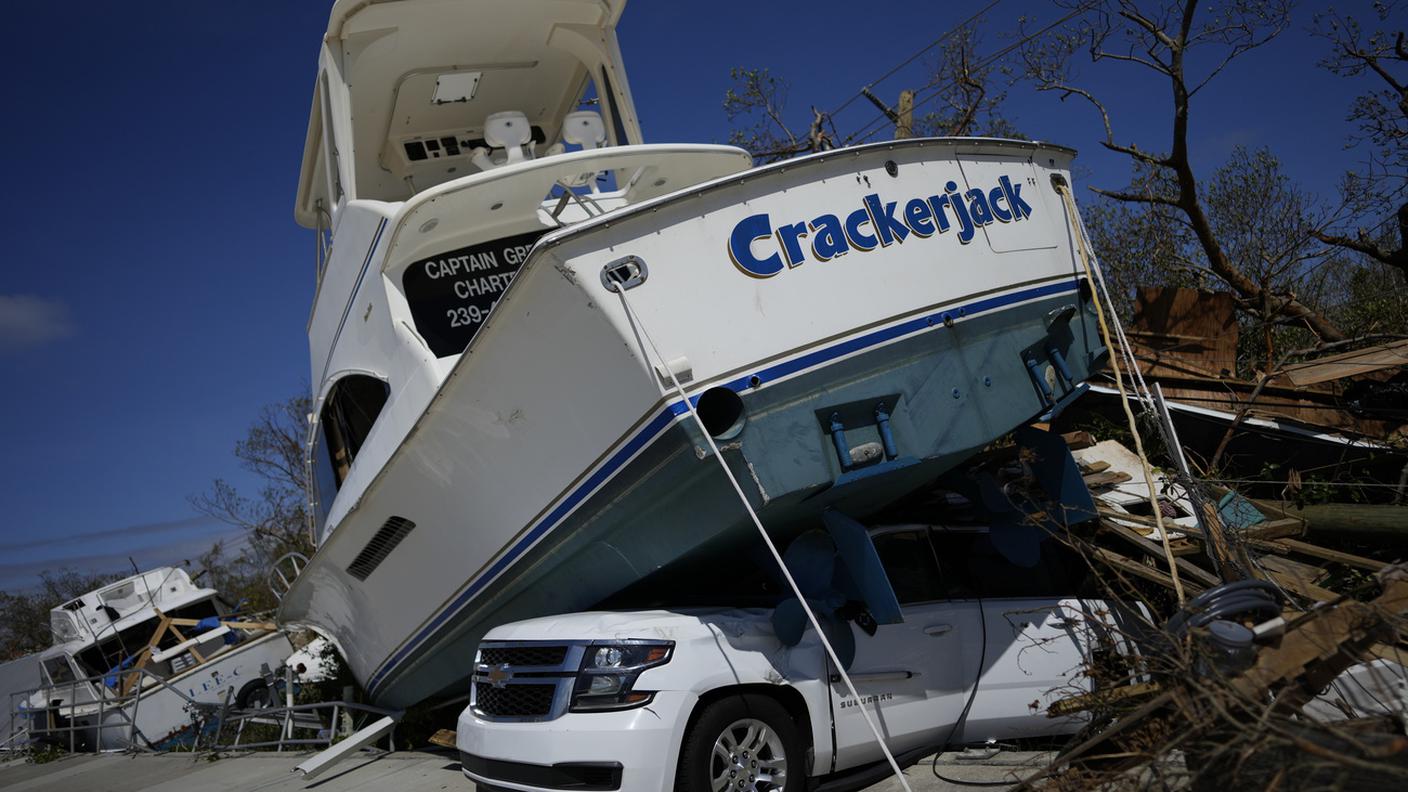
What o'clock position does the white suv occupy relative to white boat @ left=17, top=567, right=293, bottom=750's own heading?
The white suv is roughly at 7 o'clock from the white boat.

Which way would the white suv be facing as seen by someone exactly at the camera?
facing the viewer and to the left of the viewer

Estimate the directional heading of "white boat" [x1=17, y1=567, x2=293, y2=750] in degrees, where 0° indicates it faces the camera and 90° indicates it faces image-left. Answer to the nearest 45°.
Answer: approximately 135°

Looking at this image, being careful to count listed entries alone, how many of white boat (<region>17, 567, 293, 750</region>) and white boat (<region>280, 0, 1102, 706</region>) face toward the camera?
0

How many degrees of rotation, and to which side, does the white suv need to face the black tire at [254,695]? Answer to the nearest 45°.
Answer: approximately 90° to its right

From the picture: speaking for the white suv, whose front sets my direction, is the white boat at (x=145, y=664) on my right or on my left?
on my right

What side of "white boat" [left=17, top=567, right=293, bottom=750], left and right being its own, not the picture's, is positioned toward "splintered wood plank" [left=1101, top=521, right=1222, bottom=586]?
back

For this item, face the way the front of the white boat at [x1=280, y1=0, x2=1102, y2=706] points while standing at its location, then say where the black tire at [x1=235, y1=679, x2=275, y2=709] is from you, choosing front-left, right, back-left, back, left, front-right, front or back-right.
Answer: front

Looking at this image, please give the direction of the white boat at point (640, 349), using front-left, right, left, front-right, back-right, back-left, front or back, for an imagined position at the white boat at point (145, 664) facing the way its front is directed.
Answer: back-left

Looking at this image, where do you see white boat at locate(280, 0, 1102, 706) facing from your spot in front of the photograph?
facing away from the viewer and to the left of the viewer
